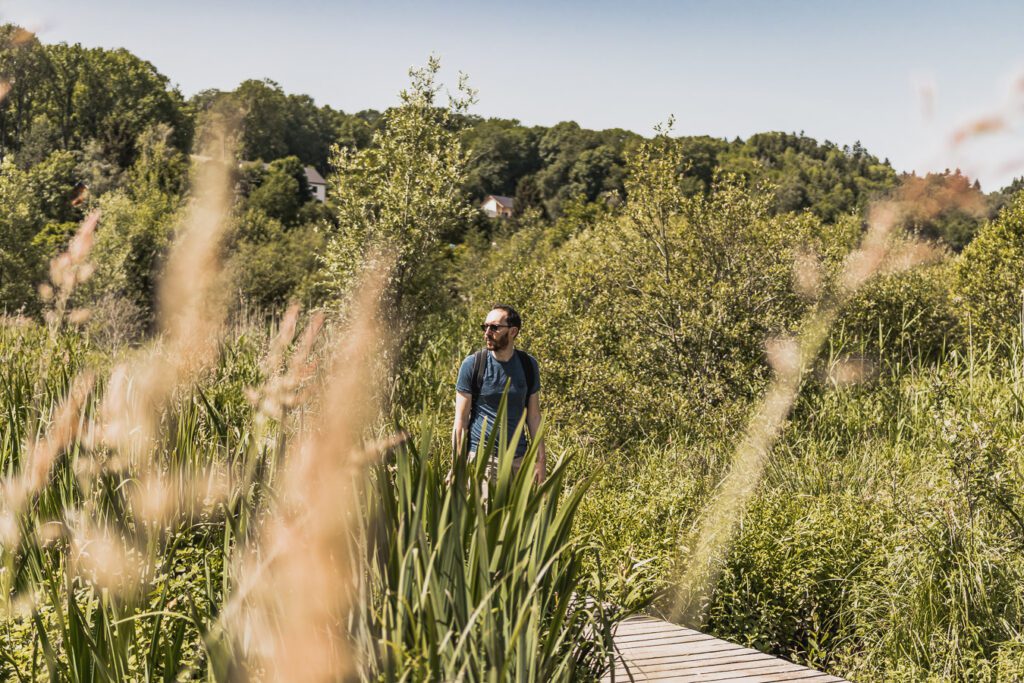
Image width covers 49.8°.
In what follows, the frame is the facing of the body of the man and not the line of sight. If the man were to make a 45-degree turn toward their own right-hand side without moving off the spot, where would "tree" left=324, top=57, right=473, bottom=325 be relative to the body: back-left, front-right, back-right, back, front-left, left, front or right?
back-right

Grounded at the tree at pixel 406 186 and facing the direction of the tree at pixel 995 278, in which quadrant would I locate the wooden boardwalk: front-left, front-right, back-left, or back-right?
front-right

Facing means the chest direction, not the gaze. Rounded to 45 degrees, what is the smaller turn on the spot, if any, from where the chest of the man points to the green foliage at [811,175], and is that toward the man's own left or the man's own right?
approximately 135° to the man's own left

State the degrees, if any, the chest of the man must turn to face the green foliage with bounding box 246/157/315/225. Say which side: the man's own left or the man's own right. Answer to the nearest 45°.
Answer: approximately 180°

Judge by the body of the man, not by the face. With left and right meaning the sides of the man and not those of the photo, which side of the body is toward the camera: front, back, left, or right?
front

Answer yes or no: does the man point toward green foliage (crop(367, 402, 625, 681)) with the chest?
yes

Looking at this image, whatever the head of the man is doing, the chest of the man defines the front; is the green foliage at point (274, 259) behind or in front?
behind

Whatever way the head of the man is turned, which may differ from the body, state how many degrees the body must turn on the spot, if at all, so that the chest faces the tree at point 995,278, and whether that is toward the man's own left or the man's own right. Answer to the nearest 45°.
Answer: approximately 135° to the man's own left

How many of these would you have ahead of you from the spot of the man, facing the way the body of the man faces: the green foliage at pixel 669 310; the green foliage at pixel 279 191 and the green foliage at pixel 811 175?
0

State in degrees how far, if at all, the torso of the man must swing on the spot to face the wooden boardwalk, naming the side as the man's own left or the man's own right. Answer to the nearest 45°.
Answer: approximately 45° to the man's own left
